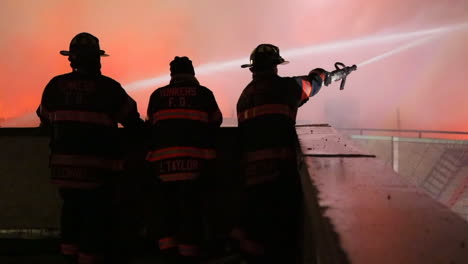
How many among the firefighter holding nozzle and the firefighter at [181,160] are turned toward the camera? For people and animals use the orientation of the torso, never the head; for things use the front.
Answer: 0

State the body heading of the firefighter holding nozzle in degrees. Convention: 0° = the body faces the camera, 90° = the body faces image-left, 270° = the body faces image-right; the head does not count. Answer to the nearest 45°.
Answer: approximately 225°

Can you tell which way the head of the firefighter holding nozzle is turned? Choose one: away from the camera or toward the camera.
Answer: away from the camera

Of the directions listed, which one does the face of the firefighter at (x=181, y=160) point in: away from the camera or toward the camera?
away from the camera

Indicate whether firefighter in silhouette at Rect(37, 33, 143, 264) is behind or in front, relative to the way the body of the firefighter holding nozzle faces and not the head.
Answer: behind

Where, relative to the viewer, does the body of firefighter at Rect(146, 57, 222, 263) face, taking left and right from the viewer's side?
facing away from the viewer
